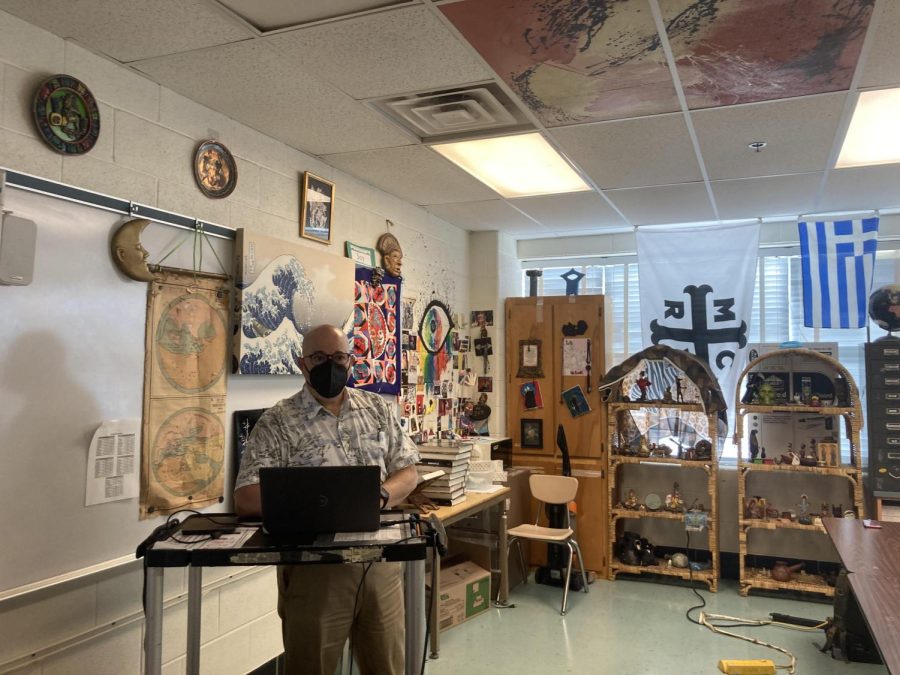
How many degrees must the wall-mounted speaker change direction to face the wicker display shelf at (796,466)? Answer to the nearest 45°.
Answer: approximately 45° to its left

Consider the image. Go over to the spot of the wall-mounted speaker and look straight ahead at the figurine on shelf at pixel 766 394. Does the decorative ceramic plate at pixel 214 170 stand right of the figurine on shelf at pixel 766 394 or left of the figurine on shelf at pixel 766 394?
left

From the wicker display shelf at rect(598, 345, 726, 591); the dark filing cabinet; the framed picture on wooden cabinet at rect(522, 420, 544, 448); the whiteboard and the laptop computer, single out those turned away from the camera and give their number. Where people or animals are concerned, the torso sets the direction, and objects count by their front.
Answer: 1

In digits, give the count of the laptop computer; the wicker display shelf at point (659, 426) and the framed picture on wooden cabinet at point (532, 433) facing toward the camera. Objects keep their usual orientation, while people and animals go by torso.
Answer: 2

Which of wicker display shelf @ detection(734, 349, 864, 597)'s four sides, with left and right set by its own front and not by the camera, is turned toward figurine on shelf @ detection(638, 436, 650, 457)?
right

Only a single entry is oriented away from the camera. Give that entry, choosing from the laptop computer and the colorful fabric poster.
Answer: the laptop computer

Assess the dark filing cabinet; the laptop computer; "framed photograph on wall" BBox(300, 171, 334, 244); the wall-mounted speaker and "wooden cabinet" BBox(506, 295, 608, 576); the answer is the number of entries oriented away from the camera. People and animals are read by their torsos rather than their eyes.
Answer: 1

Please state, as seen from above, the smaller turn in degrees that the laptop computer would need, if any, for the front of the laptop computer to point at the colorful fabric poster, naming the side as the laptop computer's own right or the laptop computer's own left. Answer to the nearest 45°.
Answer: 0° — it already faces it

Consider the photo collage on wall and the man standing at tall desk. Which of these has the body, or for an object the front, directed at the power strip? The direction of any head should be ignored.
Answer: the photo collage on wall

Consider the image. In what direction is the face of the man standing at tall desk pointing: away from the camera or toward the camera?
toward the camera

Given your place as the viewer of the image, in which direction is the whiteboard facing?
facing the viewer and to the right of the viewer

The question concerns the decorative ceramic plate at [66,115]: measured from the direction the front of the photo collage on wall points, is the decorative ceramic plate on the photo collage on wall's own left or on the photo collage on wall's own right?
on the photo collage on wall's own right

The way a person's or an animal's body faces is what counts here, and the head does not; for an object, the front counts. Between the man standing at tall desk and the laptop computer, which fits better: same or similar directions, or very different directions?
very different directions

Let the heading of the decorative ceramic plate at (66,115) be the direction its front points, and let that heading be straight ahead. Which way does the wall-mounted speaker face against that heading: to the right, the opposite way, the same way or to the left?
the same way

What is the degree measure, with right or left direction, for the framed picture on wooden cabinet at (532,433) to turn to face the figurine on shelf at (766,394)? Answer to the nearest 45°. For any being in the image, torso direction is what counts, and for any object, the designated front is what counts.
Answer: approximately 90° to its left

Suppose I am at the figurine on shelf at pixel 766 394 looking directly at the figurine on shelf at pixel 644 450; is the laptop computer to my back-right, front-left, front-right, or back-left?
front-left

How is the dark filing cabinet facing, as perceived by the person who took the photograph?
facing the viewer

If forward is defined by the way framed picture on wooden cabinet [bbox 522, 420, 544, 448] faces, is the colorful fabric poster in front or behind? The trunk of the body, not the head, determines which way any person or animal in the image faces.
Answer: in front

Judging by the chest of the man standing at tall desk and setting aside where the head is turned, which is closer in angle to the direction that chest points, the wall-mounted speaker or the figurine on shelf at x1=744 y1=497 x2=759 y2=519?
the wall-mounted speaker

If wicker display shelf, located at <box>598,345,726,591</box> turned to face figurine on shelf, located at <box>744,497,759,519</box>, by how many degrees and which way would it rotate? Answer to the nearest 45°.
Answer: approximately 90° to its left

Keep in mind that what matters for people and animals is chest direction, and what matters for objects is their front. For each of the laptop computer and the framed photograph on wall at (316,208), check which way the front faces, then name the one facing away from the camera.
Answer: the laptop computer

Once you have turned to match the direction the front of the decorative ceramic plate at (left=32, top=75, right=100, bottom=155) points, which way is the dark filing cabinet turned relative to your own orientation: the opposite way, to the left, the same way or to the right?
to the right

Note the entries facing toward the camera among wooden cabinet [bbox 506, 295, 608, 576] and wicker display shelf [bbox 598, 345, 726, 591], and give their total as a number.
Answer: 2

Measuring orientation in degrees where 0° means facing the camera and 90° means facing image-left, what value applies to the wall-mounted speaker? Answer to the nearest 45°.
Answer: approximately 315°
